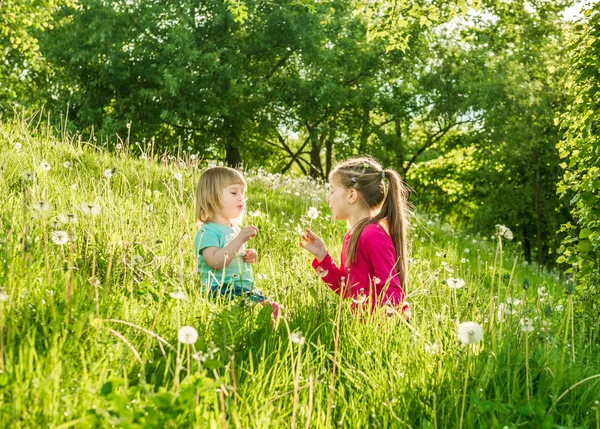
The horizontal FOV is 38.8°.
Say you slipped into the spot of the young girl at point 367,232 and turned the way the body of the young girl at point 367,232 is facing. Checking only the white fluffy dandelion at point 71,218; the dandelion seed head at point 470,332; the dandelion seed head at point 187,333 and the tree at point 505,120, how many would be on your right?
1

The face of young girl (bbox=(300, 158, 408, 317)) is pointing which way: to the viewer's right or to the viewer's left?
to the viewer's left

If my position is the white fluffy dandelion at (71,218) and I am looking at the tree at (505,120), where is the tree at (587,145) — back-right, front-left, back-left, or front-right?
front-right

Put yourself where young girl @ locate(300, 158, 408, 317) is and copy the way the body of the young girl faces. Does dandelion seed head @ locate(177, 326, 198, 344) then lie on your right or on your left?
on your left

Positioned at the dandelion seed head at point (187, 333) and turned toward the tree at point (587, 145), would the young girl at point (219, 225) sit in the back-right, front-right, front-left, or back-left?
front-left

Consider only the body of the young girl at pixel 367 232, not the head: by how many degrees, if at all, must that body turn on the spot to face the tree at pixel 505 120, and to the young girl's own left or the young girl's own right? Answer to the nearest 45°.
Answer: approximately 90° to the young girl's own right

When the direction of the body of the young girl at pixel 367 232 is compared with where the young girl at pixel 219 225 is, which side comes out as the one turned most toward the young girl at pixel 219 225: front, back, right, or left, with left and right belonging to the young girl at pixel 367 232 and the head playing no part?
front

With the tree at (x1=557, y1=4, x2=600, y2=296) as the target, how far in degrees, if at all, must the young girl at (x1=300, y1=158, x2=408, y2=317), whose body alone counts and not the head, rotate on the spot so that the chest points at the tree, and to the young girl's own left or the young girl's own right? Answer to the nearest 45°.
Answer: approximately 180°

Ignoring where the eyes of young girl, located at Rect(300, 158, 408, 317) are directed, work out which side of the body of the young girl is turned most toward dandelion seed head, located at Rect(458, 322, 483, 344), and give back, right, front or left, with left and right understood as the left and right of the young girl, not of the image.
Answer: left

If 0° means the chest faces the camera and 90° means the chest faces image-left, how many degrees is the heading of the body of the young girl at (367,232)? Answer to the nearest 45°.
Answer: approximately 90°

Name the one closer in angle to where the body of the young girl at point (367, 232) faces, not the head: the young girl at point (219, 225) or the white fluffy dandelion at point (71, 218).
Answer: the young girl
